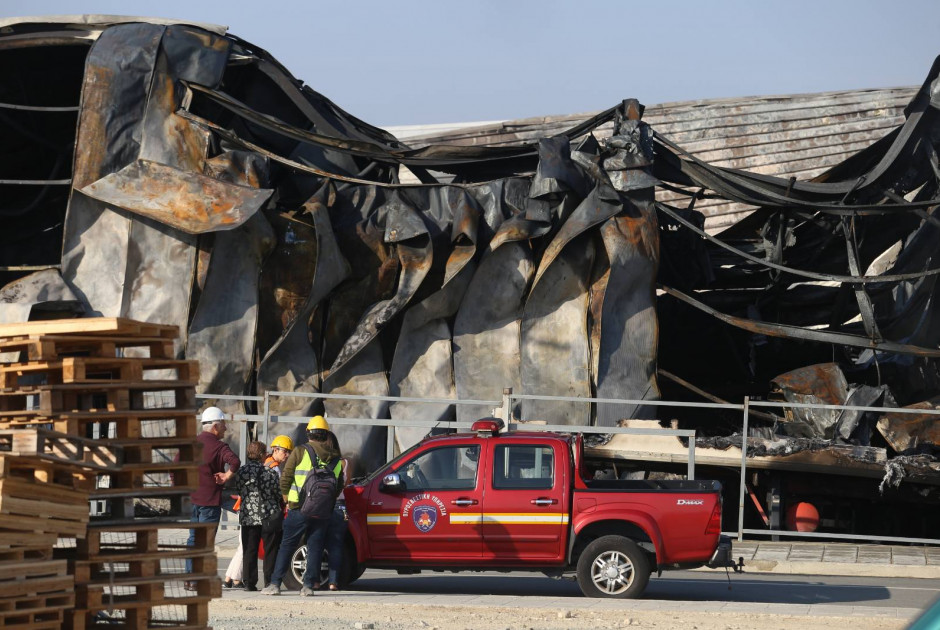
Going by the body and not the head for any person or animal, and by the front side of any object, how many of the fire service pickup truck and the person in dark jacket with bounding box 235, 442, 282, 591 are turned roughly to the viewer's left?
1

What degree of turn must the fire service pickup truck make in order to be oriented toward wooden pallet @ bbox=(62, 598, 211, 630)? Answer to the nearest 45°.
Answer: approximately 45° to its left

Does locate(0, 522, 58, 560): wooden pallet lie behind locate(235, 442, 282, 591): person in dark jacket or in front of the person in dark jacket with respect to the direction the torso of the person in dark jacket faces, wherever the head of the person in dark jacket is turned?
behind

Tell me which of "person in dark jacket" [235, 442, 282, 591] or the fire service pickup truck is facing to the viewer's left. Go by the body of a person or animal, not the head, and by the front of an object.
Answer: the fire service pickup truck

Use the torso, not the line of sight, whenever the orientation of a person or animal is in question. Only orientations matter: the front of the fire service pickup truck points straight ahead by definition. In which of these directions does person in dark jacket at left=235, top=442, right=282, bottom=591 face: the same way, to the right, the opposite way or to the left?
to the right

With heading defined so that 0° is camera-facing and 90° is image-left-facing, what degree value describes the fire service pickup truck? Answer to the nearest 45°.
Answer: approximately 90°

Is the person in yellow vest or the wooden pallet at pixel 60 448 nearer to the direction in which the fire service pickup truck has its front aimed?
the person in yellow vest

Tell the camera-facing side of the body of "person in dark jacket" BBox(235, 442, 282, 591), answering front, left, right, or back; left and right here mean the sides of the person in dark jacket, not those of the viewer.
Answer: back

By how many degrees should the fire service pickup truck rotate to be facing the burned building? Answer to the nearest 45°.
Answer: approximately 90° to its right
